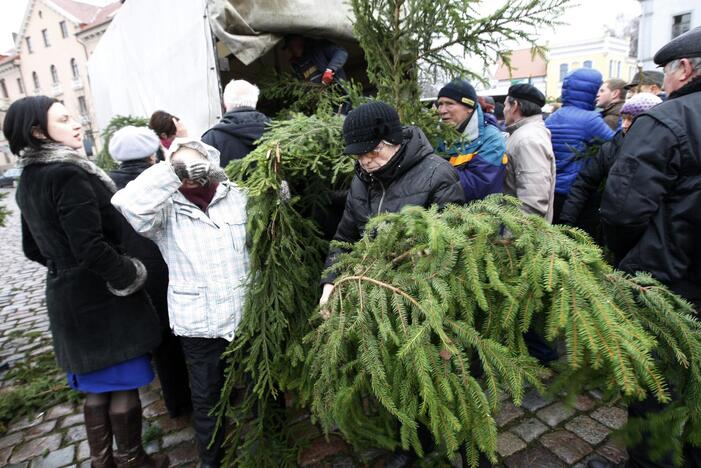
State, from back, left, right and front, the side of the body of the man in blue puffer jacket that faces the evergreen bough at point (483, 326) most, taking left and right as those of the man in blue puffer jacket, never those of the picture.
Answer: back

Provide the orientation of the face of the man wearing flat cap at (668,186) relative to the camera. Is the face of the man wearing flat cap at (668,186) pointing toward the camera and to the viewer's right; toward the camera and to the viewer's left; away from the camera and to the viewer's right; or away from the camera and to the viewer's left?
away from the camera and to the viewer's left

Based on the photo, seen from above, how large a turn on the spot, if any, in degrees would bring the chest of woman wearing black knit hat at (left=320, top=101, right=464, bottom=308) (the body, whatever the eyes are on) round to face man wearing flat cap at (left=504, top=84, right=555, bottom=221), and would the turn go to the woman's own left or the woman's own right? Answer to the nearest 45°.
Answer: approximately 180°

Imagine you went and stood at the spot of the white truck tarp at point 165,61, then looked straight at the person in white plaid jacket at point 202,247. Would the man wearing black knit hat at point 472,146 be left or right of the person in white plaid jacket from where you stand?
left

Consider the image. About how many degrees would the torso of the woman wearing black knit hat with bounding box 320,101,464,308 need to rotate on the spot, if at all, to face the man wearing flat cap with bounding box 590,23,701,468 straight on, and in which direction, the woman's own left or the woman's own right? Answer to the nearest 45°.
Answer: approximately 135° to the woman's own left

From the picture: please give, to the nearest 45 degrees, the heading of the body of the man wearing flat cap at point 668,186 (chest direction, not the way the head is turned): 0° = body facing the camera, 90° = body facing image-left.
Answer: approximately 135°

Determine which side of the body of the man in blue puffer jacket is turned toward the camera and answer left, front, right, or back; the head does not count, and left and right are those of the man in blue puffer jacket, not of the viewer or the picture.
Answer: back

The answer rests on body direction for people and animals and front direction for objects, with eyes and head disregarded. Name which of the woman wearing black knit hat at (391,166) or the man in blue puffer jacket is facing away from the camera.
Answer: the man in blue puffer jacket

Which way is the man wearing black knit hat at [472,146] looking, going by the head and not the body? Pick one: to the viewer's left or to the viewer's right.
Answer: to the viewer's left

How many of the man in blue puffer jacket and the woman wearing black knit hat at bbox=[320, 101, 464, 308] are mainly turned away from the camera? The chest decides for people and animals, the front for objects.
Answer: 1
